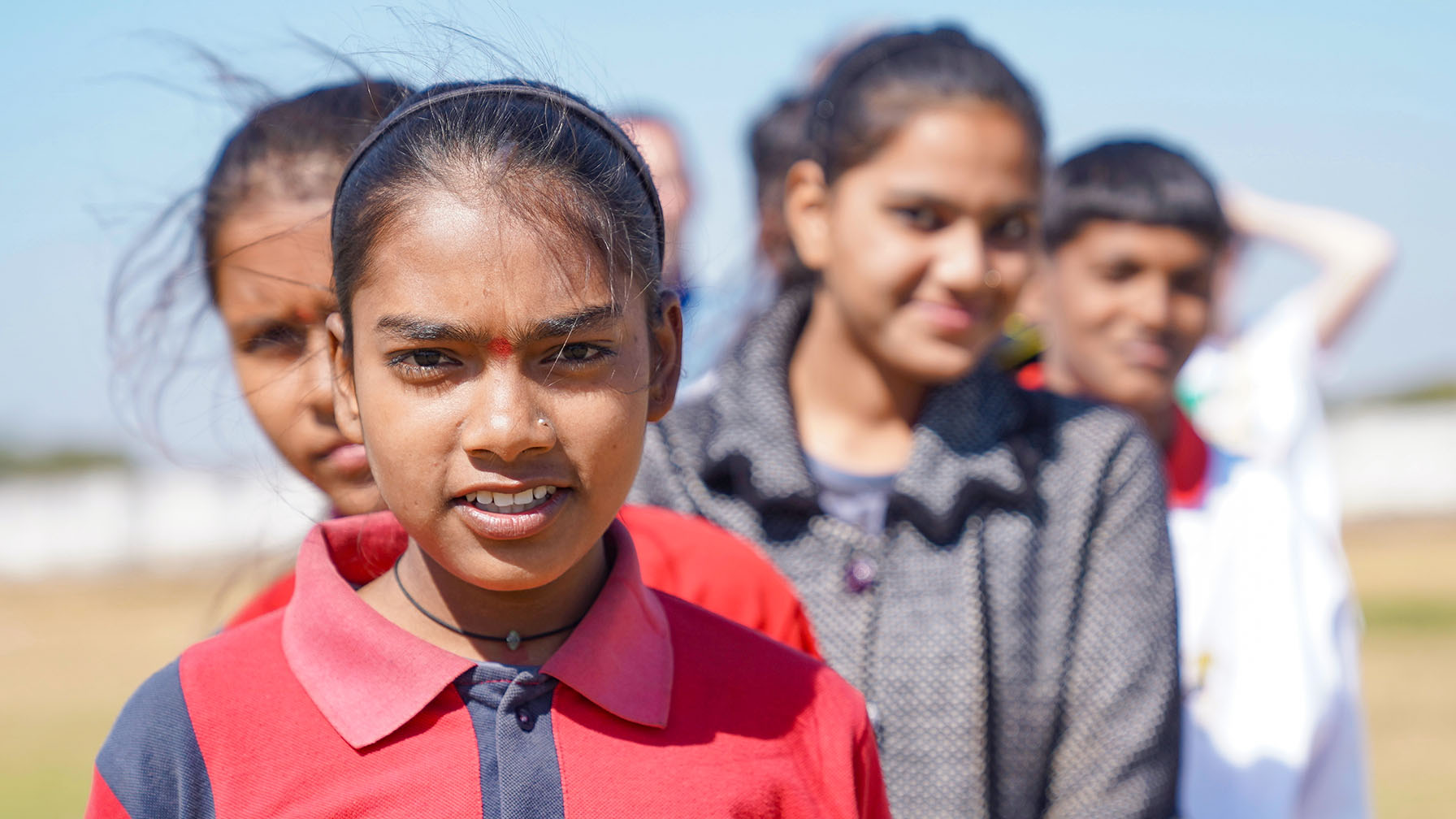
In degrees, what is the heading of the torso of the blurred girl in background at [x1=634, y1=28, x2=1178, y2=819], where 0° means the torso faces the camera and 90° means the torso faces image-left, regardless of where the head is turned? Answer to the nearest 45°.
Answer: approximately 0°
